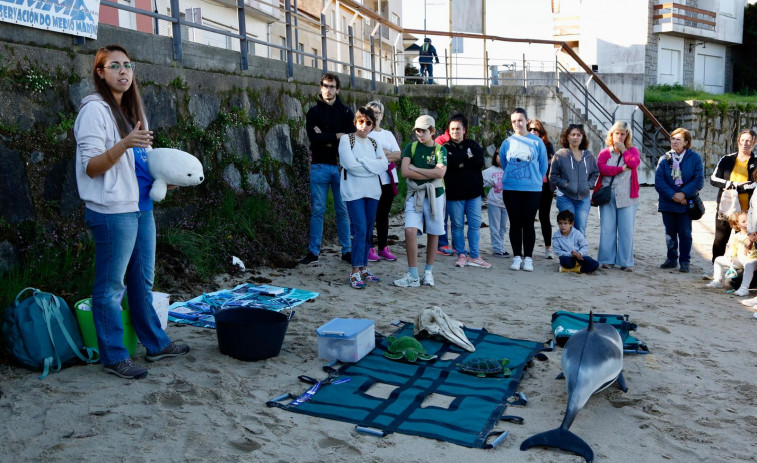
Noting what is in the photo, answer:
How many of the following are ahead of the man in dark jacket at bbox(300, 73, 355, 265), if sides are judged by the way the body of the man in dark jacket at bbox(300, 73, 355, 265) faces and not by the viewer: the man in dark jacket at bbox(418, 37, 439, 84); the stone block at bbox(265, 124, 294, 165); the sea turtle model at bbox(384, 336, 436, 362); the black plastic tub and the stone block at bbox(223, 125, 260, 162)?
2

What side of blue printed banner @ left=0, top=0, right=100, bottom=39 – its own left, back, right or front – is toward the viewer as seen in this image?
front

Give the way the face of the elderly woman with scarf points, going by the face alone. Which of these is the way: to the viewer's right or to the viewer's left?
to the viewer's left

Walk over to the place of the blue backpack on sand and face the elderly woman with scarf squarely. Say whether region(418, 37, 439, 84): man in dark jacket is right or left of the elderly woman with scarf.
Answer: left

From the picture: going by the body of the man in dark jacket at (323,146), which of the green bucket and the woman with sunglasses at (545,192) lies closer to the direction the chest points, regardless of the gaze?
the green bucket

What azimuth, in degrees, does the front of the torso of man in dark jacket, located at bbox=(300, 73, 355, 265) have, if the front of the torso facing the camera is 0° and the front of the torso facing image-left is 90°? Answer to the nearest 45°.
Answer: approximately 0°

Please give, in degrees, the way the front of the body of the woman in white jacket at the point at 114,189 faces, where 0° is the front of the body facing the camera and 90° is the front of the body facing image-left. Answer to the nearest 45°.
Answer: approximately 315°
